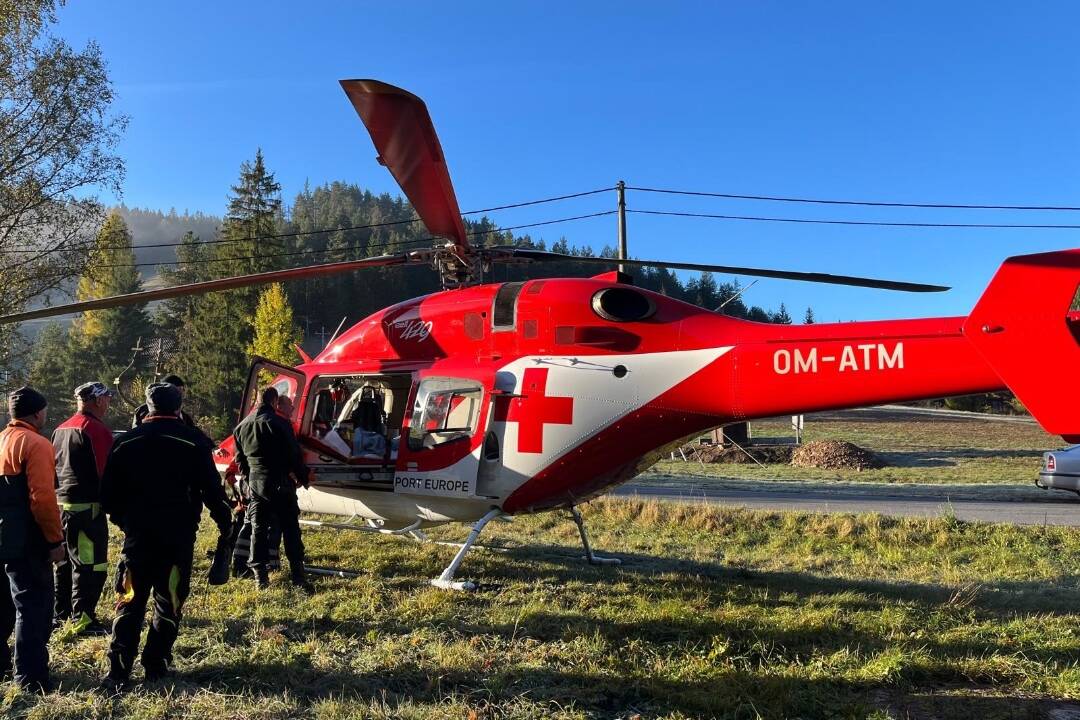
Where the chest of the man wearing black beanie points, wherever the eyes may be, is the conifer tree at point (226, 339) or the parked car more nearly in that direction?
the conifer tree

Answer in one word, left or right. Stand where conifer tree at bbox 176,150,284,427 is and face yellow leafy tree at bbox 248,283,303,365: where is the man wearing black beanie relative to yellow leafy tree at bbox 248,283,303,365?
right

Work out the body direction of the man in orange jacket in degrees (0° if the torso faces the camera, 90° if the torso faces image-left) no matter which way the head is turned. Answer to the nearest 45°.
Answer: approximately 225°

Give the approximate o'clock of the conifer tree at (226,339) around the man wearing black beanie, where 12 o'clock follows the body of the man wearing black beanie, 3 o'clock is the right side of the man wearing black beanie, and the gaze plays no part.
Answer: The conifer tree is roughly at 12 o'clock from the man wearing black beanie.

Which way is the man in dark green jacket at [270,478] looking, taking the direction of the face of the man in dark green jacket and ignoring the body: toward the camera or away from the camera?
away from the camera

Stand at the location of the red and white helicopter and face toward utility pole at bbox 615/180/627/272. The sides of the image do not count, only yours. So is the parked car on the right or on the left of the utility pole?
right

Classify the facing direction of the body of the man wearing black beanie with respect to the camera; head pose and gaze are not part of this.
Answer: away from the camera

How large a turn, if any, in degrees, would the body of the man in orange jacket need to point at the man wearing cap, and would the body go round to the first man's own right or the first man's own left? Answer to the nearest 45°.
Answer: approximately 45° to the first man's own left
